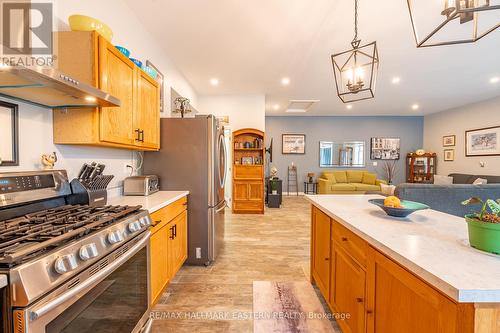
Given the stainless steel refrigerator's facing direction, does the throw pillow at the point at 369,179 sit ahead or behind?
ahead

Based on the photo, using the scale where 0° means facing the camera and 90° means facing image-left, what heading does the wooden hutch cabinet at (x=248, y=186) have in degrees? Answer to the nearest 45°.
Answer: approximately 0°

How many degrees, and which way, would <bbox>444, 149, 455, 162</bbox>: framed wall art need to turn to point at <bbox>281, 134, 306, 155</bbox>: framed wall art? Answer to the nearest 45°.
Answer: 0° — it already faces it

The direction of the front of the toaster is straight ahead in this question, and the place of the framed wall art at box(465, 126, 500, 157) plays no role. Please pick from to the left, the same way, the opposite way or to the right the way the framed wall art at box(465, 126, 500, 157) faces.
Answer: the opposite way

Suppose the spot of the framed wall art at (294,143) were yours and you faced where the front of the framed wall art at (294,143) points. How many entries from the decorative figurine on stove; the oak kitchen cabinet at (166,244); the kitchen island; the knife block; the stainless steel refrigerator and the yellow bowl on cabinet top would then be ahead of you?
6

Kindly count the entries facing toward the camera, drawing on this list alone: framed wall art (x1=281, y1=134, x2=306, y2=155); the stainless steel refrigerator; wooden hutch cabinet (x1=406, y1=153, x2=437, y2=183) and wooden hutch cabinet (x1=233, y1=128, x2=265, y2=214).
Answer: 3

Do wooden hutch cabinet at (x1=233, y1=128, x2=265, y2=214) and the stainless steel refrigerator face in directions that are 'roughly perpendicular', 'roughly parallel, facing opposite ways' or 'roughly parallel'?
roughly perpendicular

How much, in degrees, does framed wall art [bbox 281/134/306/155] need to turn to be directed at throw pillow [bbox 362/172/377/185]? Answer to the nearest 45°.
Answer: approximately 90° to its left

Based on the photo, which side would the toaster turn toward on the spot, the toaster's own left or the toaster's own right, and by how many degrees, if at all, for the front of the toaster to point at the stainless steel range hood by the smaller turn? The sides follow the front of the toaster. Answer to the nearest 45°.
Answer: approximately 45° to the toaster's own right

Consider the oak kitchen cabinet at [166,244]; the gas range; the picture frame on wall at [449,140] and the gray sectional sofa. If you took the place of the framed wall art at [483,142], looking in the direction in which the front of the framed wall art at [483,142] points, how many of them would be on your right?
1

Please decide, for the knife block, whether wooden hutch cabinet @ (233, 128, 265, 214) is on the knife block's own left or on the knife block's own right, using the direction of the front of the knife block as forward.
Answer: on the knife block's own left

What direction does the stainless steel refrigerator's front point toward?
to the viewer's right

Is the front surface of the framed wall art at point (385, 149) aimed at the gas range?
yes
